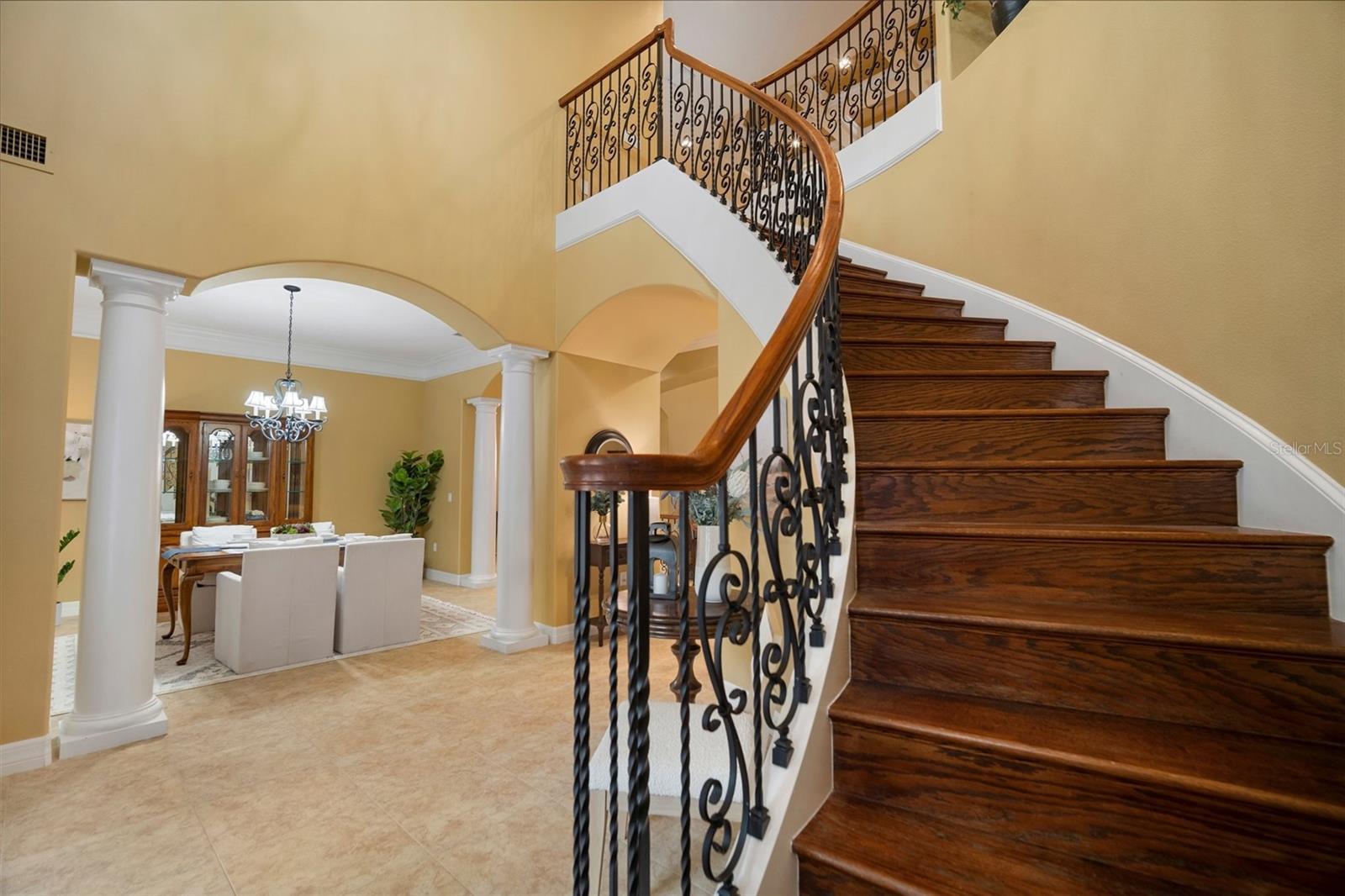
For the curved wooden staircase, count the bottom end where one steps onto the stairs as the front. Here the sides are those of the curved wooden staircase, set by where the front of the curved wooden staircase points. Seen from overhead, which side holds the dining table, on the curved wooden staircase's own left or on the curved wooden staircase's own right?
on the curved wooden staircase's own right

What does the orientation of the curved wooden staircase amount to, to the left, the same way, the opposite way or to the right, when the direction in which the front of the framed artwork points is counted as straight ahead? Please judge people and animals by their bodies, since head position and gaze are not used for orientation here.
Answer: to the right

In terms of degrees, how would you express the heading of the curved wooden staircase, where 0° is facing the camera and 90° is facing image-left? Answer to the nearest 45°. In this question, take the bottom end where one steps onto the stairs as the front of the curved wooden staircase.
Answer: approximately 0°

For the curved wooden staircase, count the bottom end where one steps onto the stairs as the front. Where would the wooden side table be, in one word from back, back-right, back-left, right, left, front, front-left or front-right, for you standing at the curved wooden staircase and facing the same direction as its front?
back-right

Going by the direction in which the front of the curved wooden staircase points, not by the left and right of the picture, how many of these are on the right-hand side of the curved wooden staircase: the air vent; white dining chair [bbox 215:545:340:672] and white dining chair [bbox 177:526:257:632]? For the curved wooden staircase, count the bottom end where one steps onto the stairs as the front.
3

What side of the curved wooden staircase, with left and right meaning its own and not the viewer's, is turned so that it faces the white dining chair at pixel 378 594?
right

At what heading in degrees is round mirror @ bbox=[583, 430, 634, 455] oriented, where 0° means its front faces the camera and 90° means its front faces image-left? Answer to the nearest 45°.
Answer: approximately 315°
